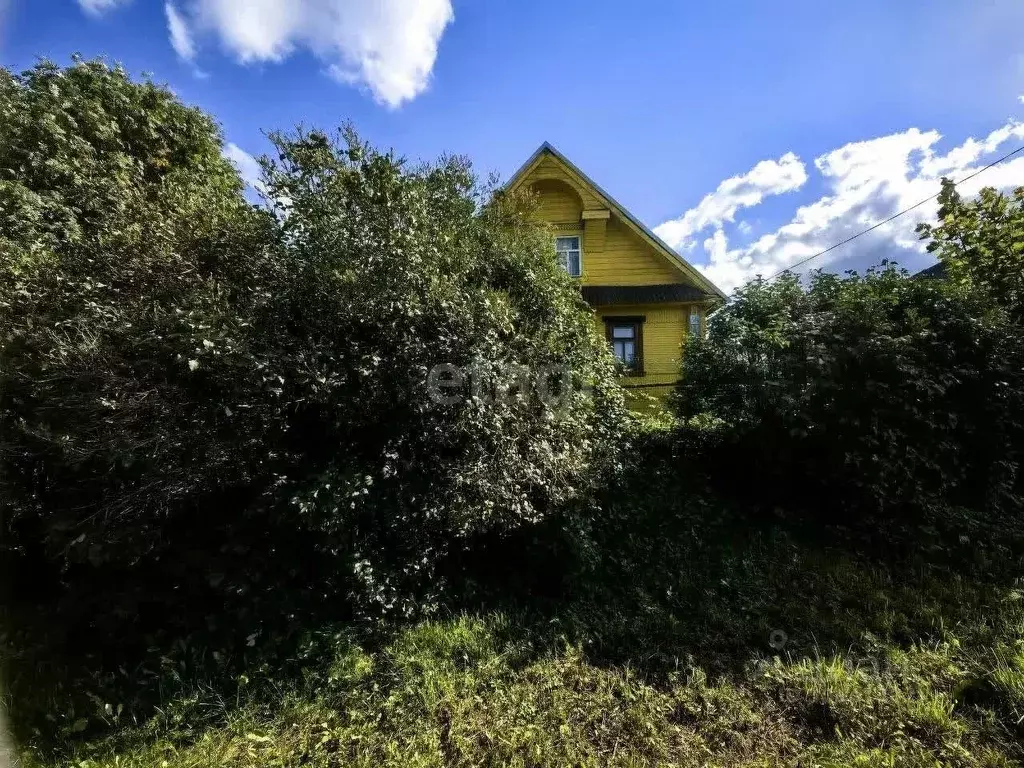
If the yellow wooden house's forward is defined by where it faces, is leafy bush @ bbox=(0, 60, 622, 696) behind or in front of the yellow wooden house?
in front

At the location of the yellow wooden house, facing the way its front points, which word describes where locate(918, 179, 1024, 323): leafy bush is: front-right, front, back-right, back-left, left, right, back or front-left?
front-left

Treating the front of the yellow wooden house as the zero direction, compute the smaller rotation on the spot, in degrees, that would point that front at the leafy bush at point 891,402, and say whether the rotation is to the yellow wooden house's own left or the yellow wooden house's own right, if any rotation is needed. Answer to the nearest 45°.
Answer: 0° — it already faces it

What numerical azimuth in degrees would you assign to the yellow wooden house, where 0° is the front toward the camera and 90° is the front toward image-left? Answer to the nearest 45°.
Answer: approximately 0°
